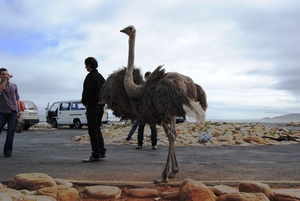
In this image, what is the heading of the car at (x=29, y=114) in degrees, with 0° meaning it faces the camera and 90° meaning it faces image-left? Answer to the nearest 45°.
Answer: approximately 135°

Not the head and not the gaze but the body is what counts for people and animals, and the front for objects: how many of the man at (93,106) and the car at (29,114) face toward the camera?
0

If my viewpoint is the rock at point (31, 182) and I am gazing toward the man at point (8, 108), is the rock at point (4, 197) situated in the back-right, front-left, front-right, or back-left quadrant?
back-left

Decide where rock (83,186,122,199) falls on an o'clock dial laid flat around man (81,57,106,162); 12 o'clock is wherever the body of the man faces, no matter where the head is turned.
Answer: The rock is roughly at 9 o'clock from the man.

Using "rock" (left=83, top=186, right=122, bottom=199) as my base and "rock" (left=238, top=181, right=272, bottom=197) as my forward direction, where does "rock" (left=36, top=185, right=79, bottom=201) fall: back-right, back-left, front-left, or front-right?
back-right

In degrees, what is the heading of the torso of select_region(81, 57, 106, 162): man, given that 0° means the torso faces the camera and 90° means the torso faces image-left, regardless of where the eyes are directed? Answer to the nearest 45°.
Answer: approximately 90°

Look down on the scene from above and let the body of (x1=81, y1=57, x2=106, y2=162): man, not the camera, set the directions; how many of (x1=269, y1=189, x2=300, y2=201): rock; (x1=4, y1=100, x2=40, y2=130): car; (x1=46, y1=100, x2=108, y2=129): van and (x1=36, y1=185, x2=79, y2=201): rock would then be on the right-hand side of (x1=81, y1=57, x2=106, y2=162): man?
2

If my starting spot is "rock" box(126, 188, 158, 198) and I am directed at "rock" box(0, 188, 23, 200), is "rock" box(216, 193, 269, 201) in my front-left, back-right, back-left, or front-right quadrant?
back-left

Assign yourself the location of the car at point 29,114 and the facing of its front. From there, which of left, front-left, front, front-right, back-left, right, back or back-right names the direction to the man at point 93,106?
back-left

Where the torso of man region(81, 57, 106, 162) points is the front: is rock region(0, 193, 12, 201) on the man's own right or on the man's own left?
on the man's own left

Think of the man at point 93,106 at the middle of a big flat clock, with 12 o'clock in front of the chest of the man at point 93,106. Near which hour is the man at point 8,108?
the man at point 8,108 is roughly at 1 o'clock from the man at point 93,106.

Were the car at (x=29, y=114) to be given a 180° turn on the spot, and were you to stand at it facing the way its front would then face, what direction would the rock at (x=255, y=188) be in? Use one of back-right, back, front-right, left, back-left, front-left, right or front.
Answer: front-right

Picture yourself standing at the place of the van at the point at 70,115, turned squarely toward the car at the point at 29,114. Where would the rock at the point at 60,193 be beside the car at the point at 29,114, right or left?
left

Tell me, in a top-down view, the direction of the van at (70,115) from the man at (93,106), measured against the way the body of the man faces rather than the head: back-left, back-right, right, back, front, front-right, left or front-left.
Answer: right
